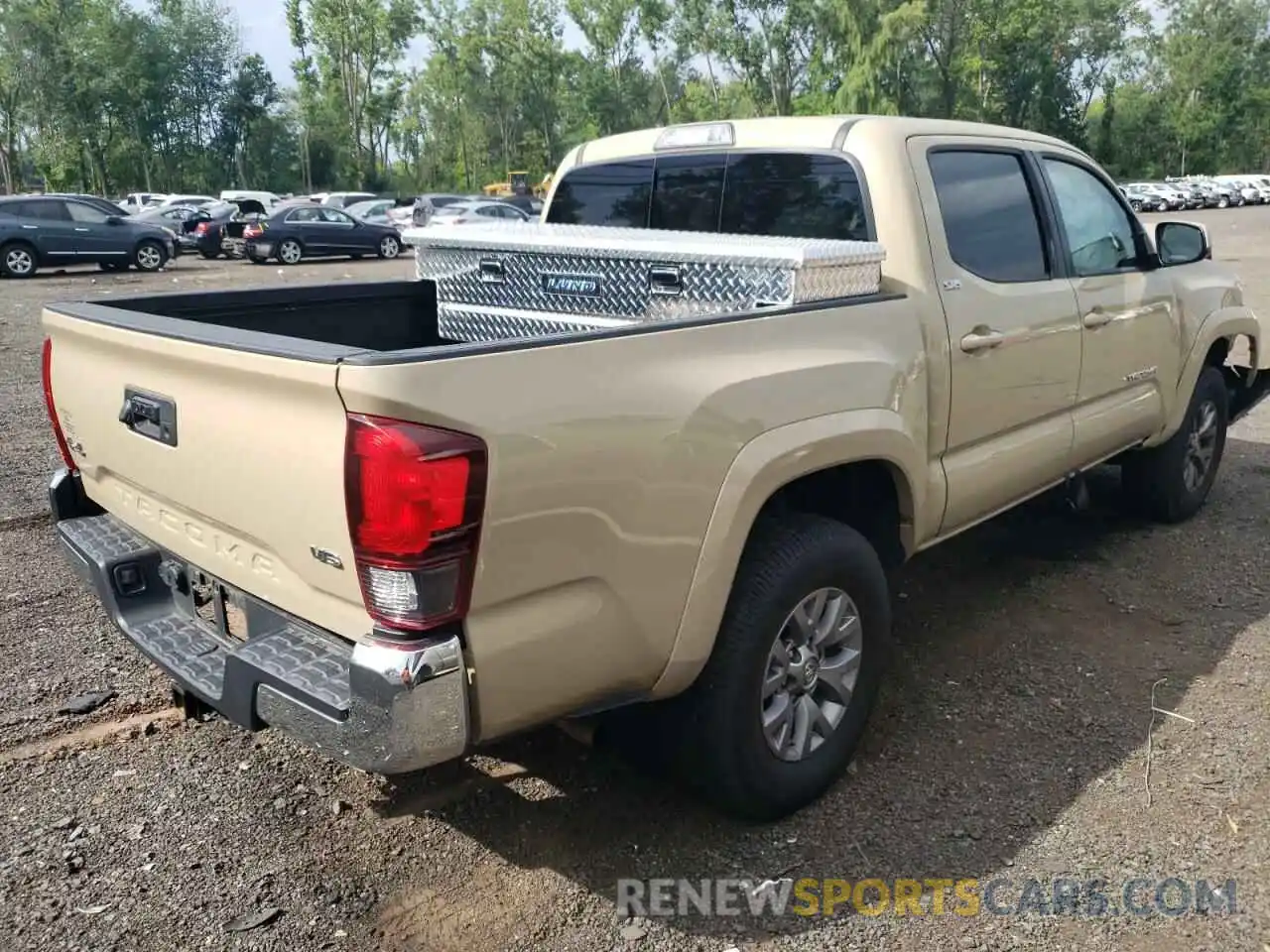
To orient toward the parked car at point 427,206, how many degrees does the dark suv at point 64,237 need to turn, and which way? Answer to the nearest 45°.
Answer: approximately 45° to its left

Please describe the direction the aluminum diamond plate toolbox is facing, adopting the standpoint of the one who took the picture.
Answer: facing the viewer and to the left of the viewer

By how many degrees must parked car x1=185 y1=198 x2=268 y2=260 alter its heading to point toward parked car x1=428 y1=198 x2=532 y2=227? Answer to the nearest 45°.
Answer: approximately 45° to its right

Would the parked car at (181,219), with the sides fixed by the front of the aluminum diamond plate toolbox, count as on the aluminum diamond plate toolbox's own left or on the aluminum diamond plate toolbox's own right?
on the aluminum diamond plate toolbox's own right

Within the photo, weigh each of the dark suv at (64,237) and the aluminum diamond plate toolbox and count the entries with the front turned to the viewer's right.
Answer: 1

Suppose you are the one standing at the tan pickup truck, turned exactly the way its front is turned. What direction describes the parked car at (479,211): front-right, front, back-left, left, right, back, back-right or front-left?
front-left

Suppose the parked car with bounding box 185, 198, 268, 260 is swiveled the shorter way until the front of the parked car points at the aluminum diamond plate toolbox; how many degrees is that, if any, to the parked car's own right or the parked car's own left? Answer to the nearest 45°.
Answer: approximately 135° to the parked car's own right

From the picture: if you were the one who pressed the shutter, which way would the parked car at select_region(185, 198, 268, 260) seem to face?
facing away from the viewer and to the right of the viewer

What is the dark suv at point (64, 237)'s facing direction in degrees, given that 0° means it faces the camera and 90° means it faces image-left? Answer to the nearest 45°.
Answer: approximately 270°

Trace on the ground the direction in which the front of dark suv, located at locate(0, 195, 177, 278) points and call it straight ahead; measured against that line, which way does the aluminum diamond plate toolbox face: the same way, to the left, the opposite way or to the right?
the opposite way

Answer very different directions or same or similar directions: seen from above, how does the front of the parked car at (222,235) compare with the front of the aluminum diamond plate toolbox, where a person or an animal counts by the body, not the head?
very different directions

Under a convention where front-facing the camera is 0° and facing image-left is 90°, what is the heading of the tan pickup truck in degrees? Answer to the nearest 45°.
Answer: approximately 225°
